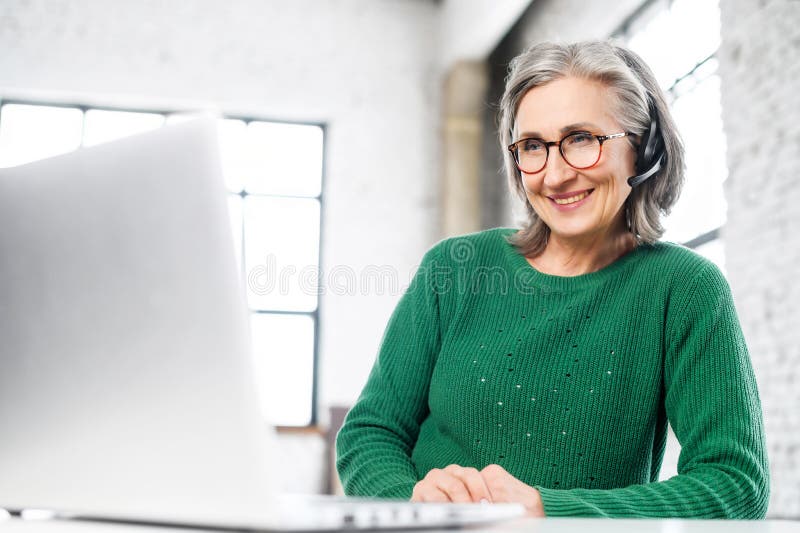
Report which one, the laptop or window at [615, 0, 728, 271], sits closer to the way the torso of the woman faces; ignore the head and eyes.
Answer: the laptop

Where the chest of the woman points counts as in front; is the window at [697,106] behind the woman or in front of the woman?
behind

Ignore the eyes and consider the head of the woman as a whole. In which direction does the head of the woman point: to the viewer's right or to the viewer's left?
to the viewer's left

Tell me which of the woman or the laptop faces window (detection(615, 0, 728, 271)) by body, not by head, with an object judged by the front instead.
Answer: the laptop

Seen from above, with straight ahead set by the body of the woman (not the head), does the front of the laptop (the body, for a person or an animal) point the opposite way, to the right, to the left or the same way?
the opposite way

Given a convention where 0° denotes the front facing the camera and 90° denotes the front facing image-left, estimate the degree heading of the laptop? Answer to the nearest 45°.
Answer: approximately 225°

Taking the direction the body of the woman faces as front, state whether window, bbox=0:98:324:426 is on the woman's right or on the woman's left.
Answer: on the woman's right

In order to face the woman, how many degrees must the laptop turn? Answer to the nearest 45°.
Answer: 0° — it already faces them

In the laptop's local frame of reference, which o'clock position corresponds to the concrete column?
The concrete column is roughly at 11 o'clock from the laptop.
